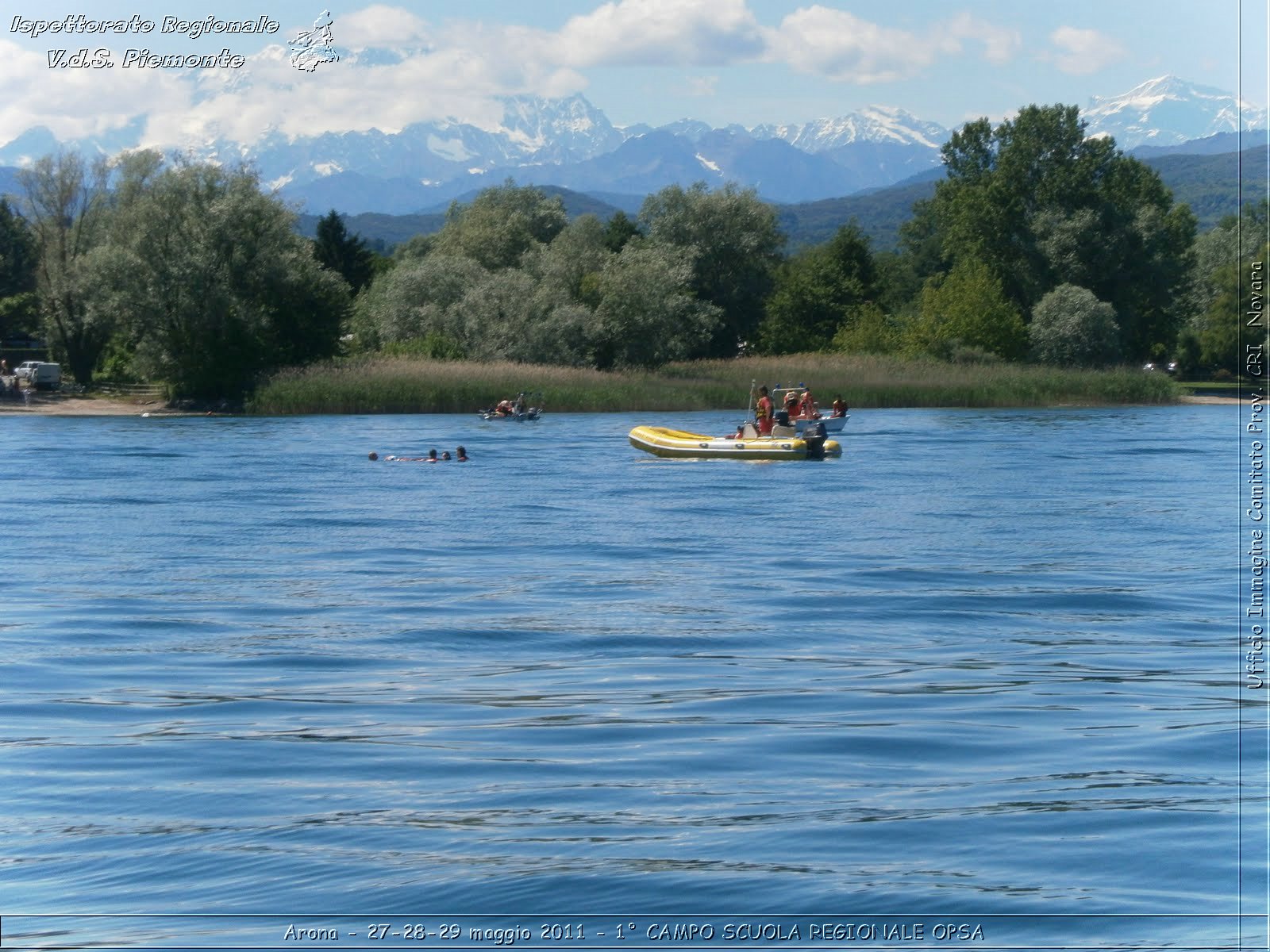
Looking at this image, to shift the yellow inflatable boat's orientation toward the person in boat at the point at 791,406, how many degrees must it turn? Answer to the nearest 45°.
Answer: approximately 90° to its right

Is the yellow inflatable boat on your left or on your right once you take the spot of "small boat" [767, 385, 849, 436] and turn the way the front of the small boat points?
on your right

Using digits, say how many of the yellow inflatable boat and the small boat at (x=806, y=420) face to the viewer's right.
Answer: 1

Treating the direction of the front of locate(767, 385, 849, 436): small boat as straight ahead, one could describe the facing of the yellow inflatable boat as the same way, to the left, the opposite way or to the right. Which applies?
the opposite way

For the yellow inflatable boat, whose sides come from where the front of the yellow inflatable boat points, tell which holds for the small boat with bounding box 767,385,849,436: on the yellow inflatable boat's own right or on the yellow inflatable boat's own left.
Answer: on the yellow inflatable boat's own right

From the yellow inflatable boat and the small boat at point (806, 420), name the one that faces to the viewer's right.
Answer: the small boat

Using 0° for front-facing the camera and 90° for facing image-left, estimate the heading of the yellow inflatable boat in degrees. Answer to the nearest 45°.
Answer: approximately 90°
